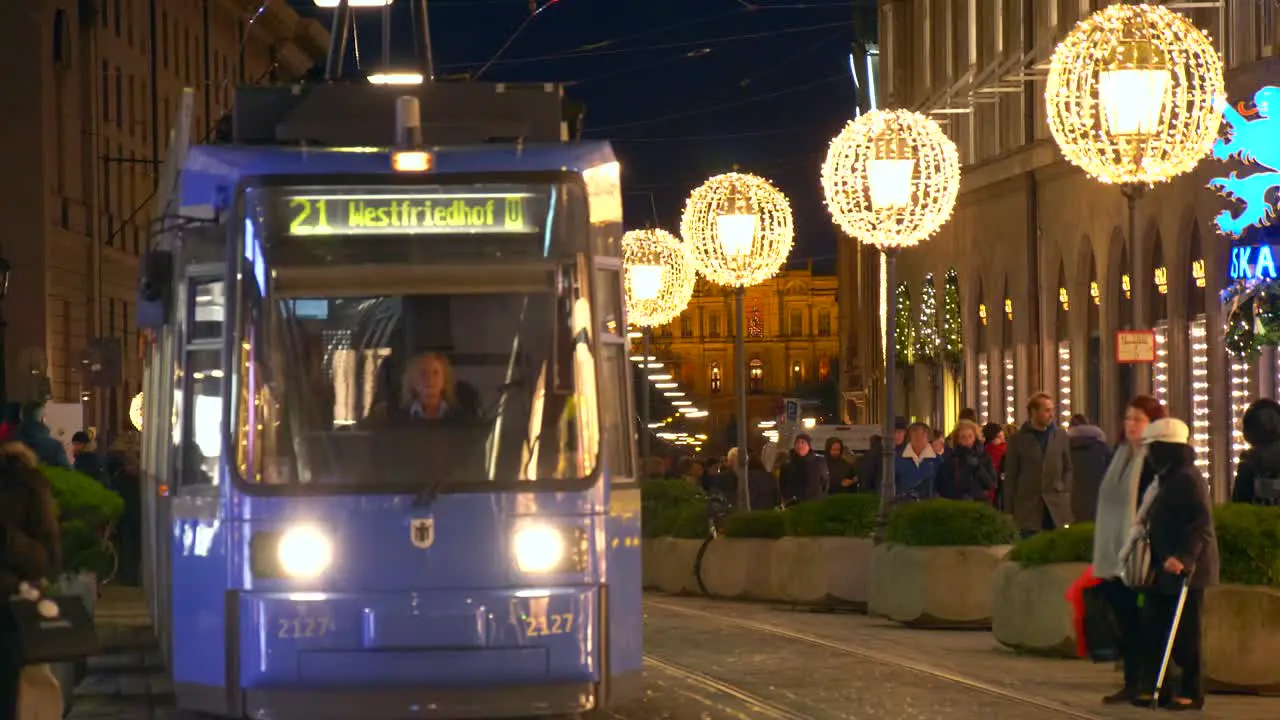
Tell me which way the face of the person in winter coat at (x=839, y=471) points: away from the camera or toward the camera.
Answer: toward the camera

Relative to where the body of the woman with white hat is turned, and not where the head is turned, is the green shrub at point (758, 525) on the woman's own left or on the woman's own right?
on the woman's own right

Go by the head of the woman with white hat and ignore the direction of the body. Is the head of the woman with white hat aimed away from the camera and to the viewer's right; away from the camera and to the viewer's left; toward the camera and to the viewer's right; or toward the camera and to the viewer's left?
away from the camera and to the viewer's left

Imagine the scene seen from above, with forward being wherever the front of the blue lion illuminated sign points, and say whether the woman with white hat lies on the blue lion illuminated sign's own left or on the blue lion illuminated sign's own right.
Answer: on the blue lion illuminated sign's own left

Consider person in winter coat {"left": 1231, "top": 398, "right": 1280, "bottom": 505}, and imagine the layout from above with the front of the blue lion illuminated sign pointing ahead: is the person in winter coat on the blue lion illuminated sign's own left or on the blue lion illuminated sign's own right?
on the blue lion illuminated sign's own left

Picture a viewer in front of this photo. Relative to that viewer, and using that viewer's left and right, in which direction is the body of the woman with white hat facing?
facing to the left of the viewer

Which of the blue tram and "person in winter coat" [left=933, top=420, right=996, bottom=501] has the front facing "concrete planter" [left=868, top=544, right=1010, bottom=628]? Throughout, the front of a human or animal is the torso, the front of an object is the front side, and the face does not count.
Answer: the person in winter coat

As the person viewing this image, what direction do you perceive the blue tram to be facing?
facing the viewer

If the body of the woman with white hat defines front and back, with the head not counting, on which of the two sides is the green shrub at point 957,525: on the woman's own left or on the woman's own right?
on the woman's own right

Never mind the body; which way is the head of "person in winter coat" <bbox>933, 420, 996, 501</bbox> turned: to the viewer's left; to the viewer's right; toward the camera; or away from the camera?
toward the camera

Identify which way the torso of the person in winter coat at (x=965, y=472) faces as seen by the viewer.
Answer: toward the camera

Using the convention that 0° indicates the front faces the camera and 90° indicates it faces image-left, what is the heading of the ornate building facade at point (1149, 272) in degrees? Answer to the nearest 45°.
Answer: approximately 45°
